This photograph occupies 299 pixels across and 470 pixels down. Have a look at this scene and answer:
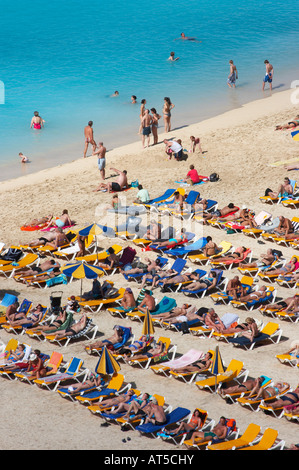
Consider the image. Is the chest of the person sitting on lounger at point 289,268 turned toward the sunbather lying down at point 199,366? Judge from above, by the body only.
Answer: no

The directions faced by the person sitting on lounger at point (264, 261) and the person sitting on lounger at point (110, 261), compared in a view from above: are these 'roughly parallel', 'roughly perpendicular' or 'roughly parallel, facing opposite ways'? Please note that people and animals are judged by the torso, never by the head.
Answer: roughly parallel

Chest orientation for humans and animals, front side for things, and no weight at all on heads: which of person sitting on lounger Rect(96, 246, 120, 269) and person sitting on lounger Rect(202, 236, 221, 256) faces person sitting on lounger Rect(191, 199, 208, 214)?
person sitting on lounger Rect(202, 236, 221, 256)

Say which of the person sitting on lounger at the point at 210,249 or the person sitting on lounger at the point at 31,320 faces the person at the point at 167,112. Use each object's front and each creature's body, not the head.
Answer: the person sitting on lounger at the point at 210,249

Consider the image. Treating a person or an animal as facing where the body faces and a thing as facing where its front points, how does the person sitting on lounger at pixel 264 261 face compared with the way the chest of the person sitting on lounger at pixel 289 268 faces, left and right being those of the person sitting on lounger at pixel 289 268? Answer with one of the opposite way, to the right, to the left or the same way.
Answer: the same way

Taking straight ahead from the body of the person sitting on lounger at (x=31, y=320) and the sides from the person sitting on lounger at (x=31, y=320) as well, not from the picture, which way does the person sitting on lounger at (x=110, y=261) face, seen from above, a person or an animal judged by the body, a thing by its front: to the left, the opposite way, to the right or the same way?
the same way

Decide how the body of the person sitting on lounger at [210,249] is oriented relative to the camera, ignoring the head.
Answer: away from the camera
